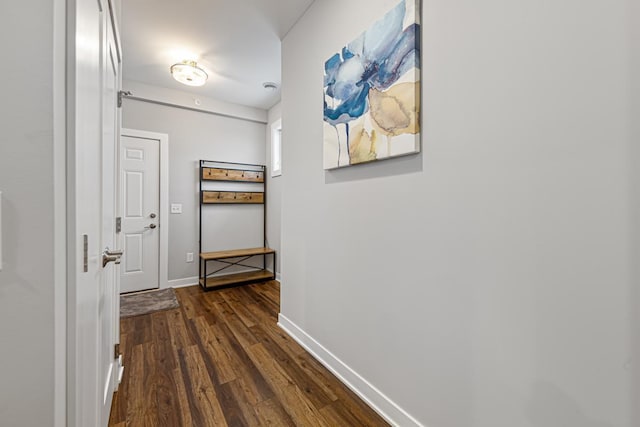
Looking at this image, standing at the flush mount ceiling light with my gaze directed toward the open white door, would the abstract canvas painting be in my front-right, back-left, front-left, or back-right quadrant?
front-left

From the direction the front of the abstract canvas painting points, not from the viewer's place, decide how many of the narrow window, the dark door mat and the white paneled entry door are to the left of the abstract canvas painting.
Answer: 0

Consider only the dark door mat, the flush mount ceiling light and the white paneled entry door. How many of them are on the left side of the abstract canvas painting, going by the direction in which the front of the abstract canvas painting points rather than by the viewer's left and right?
0

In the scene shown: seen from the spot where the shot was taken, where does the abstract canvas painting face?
facing the viewer and to the left of the viewer

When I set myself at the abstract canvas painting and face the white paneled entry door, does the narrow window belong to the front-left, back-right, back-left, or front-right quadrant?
front-right

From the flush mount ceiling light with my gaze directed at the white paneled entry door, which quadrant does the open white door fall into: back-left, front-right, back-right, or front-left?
back-left

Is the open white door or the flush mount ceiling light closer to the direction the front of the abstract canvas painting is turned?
the open white door

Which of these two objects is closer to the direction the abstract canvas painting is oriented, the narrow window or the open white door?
the open white door

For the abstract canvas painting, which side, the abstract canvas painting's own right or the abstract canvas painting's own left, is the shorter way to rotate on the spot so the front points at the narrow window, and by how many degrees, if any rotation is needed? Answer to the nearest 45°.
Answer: approximately 90° to the abstract canvas painting's own right

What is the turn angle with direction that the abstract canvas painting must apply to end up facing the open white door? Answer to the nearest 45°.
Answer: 0° — it already faces it

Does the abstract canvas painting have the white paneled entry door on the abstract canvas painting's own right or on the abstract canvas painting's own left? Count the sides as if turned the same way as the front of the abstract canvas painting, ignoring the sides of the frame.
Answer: on the abstract canvas painting's own right

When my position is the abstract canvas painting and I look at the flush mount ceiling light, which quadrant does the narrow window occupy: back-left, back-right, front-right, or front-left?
front-right
